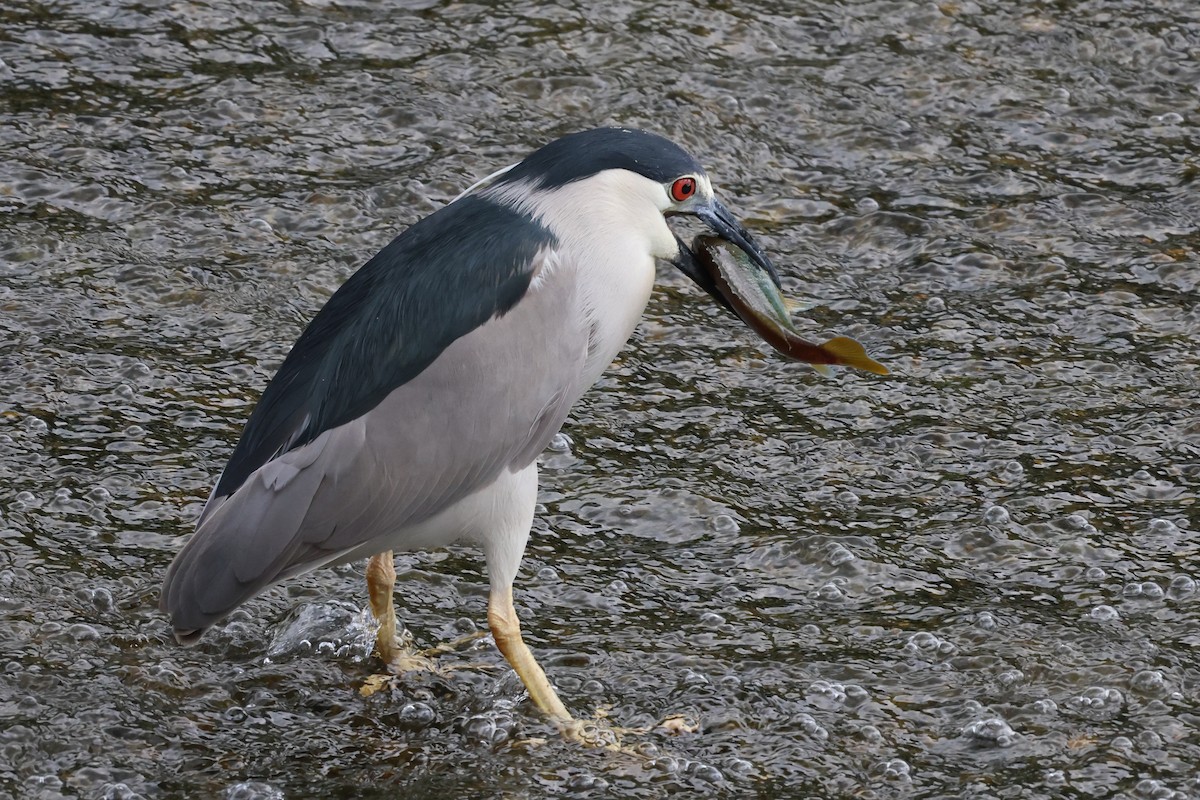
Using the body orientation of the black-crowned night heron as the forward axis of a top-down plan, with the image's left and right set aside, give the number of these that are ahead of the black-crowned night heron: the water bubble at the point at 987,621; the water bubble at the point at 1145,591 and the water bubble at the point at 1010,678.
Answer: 3

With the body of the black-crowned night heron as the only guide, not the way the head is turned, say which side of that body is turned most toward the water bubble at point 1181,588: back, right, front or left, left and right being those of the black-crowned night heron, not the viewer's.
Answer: front

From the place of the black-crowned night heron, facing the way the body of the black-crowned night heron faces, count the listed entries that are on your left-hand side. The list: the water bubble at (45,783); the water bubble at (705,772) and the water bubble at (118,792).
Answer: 0

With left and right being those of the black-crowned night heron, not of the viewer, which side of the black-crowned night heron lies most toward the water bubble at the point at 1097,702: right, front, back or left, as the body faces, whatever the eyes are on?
front

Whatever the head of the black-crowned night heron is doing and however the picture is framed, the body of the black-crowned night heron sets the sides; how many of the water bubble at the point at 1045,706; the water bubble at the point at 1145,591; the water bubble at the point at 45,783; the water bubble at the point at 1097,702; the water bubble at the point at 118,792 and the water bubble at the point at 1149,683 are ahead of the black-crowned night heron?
4

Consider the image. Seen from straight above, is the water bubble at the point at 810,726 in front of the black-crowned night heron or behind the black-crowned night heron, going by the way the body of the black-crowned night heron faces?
in front

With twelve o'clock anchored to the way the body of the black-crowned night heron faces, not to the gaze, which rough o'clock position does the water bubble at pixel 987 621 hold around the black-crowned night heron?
The water bubble is roughly at 12 o'clock from the black-crowned night heron.

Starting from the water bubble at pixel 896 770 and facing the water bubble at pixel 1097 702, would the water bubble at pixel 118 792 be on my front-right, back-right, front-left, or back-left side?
back-left

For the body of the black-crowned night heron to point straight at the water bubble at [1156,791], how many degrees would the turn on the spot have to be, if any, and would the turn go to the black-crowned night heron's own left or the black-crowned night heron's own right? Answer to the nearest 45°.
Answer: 0° — it already faces it

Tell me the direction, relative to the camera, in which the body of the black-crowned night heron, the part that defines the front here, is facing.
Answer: to the viewer's right

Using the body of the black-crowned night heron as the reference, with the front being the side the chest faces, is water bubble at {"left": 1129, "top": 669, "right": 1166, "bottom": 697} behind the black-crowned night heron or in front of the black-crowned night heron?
in front

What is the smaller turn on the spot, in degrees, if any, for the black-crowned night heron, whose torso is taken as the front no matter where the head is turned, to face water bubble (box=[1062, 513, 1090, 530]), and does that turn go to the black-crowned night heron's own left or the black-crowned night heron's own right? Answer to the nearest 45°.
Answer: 0° — it already faces it

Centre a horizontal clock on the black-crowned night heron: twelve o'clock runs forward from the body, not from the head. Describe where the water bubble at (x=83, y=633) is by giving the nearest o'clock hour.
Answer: The water bubble is roughly at 6 o'clock from the black-crowned night heron.

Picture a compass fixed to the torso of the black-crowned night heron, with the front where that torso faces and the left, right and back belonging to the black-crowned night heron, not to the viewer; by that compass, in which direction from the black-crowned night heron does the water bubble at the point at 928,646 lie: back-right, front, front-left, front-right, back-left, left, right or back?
front

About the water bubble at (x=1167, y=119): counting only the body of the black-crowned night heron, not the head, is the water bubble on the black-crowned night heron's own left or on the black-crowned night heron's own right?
on the black-crowned night heron's own left

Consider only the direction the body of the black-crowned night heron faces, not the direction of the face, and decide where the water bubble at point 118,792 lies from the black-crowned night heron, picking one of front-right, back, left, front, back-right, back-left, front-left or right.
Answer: back-right
